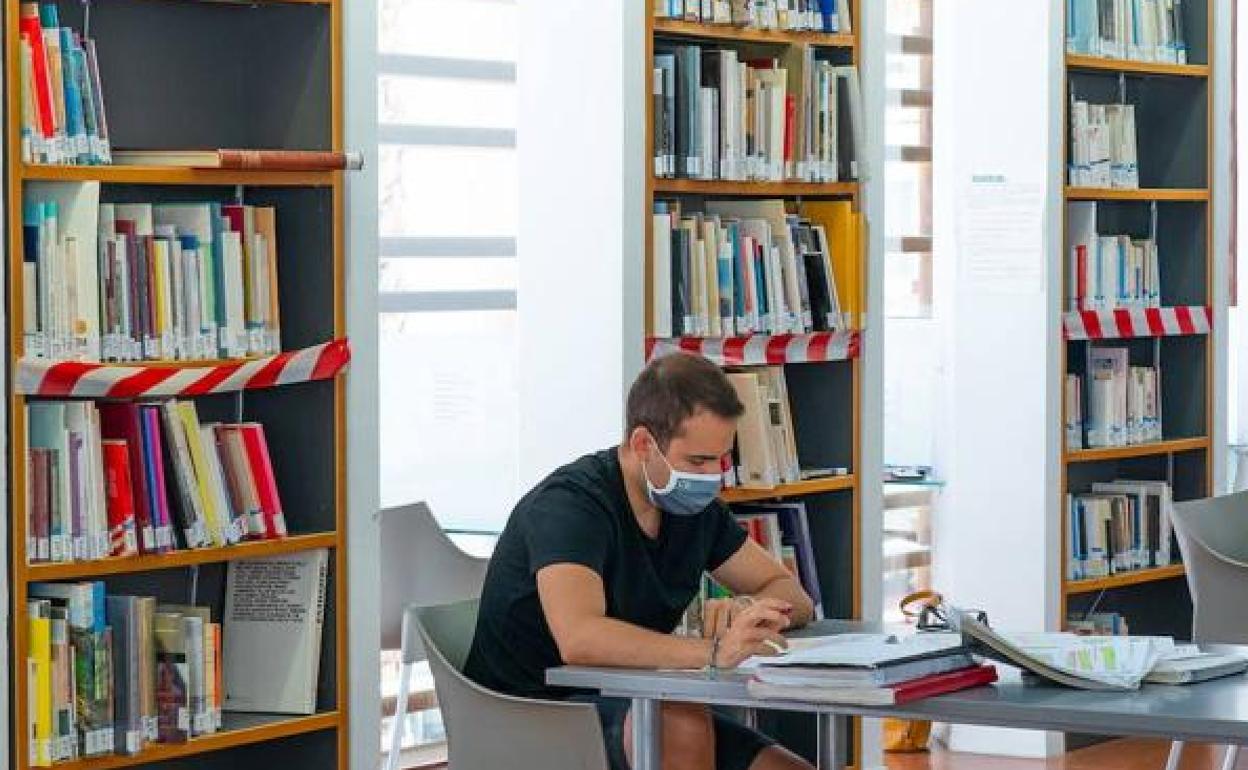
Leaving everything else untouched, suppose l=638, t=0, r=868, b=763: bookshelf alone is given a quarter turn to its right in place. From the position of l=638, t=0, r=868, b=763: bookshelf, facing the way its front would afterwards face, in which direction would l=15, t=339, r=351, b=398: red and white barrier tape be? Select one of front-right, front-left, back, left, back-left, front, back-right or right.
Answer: front-left

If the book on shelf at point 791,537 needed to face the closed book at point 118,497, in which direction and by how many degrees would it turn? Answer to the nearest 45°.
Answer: approximately 45° to its right

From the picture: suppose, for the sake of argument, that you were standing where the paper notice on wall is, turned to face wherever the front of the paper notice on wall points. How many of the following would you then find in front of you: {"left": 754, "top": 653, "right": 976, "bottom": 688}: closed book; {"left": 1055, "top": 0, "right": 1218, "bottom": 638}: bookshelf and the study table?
2

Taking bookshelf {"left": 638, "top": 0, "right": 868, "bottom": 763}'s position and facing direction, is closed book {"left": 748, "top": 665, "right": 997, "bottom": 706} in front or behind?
in front

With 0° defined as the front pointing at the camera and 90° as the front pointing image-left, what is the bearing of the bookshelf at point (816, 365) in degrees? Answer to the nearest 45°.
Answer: approximately 0°

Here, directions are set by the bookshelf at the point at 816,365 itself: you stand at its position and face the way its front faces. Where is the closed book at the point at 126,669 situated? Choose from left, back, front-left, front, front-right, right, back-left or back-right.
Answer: front-right

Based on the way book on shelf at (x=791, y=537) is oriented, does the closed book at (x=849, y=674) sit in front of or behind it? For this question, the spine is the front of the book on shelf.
in front

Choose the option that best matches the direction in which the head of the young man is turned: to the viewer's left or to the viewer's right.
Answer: to the viewer's right
